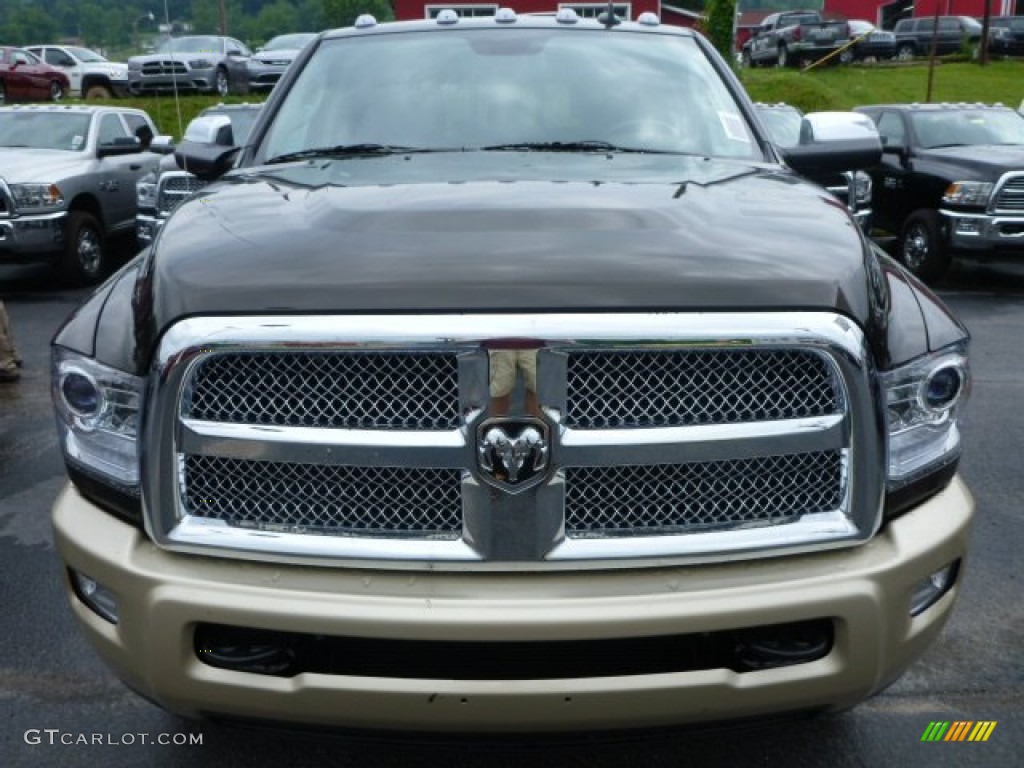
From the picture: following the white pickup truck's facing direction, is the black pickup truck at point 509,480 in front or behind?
in front

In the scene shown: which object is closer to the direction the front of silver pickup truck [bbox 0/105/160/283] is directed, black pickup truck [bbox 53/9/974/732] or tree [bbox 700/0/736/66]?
the black pickup truck

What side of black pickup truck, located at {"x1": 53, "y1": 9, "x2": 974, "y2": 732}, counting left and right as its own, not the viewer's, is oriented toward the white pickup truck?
back

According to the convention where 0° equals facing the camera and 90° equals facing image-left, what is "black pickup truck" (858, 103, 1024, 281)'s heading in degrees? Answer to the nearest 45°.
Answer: approximately 315°

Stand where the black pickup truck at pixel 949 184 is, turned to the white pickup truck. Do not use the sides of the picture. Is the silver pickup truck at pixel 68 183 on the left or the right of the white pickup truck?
left

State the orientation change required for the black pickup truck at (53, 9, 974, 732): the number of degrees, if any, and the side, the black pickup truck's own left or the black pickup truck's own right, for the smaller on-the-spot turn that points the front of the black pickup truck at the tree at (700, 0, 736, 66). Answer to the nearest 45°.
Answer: approximately 180°

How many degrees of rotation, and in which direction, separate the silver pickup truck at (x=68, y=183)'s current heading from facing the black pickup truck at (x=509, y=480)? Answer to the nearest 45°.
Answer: approximately 45° to its left

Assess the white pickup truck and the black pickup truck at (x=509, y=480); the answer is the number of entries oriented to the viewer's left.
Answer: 0

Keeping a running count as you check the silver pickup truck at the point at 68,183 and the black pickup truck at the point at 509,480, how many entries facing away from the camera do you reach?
0
